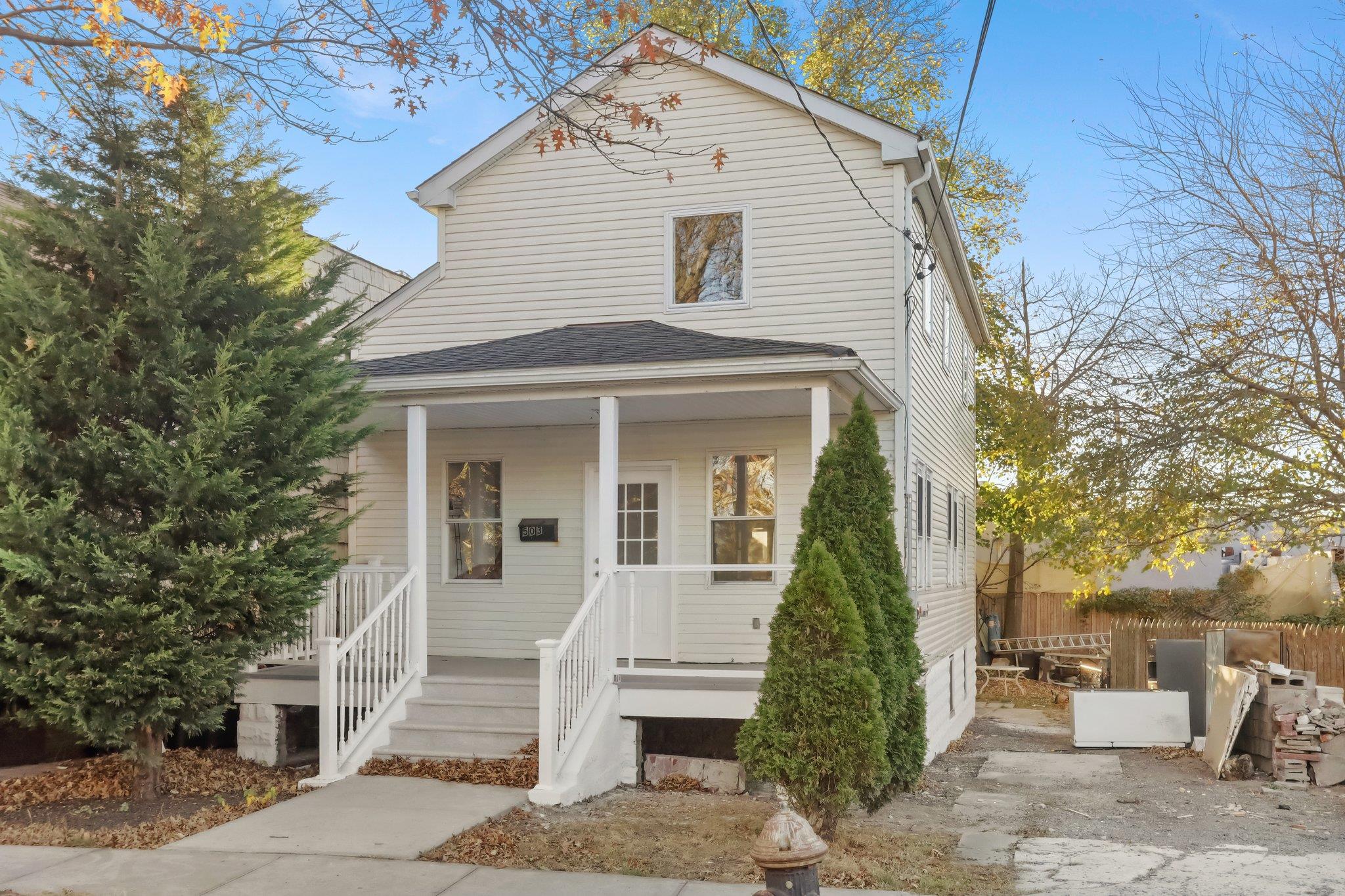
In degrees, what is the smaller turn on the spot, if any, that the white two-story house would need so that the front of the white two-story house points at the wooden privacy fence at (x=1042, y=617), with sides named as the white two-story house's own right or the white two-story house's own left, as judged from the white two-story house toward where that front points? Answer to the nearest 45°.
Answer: approximately 135° to the white two-story house's own left

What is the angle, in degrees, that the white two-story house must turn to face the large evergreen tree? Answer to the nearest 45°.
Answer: approximately 45° to its right

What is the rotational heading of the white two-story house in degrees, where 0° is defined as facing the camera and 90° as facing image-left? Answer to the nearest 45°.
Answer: approximately 0°

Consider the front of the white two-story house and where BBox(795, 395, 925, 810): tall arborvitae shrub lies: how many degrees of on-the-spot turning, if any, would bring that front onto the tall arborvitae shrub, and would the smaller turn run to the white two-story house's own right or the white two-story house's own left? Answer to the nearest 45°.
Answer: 0° — it already faces it

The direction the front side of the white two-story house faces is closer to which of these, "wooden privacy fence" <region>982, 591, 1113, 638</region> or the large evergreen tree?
the large evergreen tree

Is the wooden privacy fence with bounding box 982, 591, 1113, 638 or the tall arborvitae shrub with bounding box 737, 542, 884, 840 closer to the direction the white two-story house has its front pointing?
the tall arborvitae shrub
